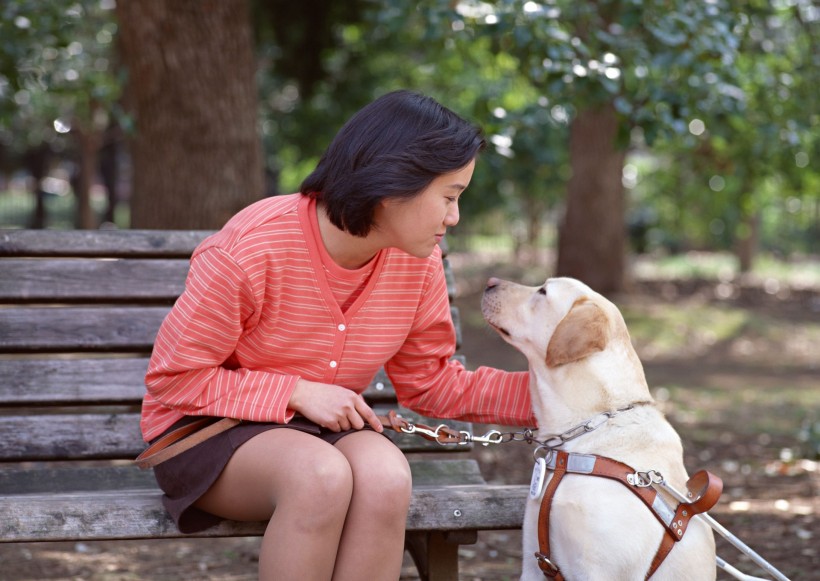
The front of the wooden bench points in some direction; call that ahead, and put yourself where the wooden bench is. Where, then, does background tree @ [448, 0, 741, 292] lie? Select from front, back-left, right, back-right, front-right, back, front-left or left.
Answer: back-left

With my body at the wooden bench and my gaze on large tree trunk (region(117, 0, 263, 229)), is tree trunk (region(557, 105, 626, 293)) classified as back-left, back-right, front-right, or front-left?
front-right

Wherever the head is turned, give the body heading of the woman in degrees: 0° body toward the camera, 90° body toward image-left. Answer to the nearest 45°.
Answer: approximately 315°

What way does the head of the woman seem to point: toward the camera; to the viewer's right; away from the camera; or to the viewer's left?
to the viewer's right

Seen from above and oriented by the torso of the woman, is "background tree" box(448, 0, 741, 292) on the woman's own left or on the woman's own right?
on the woman's own left

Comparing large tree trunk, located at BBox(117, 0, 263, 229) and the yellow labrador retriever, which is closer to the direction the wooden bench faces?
the yellow labrador retriever

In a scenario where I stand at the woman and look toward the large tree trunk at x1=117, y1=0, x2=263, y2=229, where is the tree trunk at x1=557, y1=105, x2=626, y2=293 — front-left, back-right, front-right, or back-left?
front-right

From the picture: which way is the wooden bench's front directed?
toward the camera

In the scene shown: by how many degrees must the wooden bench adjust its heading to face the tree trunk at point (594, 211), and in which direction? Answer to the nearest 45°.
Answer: approximately 135° to its left

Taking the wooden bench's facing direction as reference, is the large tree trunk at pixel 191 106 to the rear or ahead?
to the rear

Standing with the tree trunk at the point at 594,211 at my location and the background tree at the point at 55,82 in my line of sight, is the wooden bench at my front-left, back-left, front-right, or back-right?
back-left
